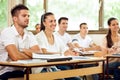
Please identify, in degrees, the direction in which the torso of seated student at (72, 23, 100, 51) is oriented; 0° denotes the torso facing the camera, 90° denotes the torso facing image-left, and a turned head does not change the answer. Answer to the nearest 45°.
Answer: approximately 315°

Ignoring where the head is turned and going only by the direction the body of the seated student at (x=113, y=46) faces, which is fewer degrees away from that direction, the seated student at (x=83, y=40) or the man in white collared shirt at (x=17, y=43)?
the man in white collared shirt

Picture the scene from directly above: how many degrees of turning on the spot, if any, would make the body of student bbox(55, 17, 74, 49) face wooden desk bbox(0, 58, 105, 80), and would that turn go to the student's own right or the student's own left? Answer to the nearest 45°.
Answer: approximately 45° to the student's own right

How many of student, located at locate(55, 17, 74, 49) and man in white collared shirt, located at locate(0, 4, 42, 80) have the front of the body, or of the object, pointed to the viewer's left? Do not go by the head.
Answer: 0

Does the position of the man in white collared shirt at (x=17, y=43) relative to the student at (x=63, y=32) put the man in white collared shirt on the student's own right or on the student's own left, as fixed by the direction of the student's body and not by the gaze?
on the student's own right

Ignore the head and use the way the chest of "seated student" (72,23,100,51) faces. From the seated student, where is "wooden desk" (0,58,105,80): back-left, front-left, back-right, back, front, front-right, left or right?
front-right

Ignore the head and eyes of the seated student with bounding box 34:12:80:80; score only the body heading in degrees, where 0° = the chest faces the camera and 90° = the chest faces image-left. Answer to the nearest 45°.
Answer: approximately 315°

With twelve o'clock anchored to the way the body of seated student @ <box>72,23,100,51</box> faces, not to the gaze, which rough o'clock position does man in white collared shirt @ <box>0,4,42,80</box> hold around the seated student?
The man in white collared shirt is roughly at 2 o'clock from the seated student.
